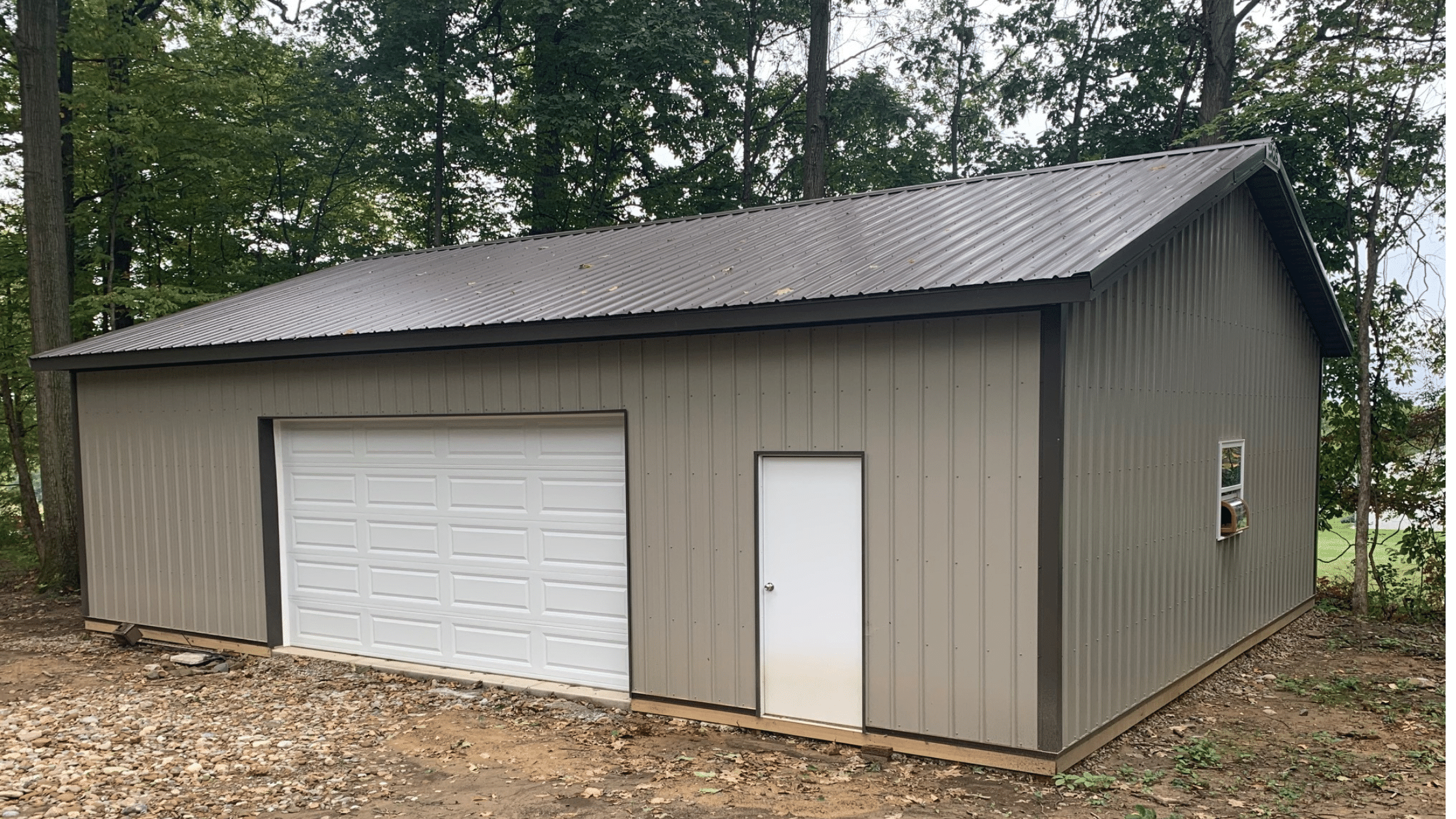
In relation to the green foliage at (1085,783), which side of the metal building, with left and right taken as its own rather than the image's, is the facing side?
left

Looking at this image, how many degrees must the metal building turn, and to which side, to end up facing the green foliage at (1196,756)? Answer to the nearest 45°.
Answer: approximately 90° to its left

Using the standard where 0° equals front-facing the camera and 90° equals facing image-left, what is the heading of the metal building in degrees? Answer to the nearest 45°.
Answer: approximately 45°
